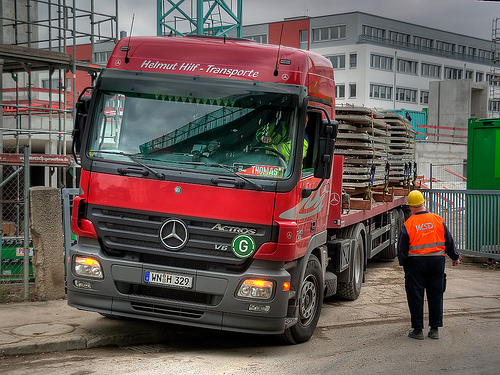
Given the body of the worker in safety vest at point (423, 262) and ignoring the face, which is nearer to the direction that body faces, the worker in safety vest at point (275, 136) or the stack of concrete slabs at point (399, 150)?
the stack of concrete slabs

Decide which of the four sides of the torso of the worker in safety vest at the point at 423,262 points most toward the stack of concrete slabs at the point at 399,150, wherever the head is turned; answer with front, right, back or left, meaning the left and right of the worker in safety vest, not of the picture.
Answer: front

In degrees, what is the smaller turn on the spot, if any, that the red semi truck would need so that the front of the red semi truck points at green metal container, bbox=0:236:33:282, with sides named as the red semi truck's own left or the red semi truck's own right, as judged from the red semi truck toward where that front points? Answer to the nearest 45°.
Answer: approximately 90° to the red semi truck's own right

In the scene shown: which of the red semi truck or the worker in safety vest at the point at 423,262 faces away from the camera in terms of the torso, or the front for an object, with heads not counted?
the worker in safety vest

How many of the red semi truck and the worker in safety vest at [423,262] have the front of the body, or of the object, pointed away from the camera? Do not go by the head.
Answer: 1

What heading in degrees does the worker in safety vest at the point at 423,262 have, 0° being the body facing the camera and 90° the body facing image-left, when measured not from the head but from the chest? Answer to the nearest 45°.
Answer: approximately 180°

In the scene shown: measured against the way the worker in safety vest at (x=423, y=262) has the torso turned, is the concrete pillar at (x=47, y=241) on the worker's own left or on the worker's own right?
on the worker's own left

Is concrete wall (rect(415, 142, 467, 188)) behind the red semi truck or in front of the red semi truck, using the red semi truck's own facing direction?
behind

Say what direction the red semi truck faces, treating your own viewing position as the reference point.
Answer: facing the viewer and to the left of the viewer

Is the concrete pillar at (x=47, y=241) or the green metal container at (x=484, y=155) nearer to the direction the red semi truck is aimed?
the concrete pillar
